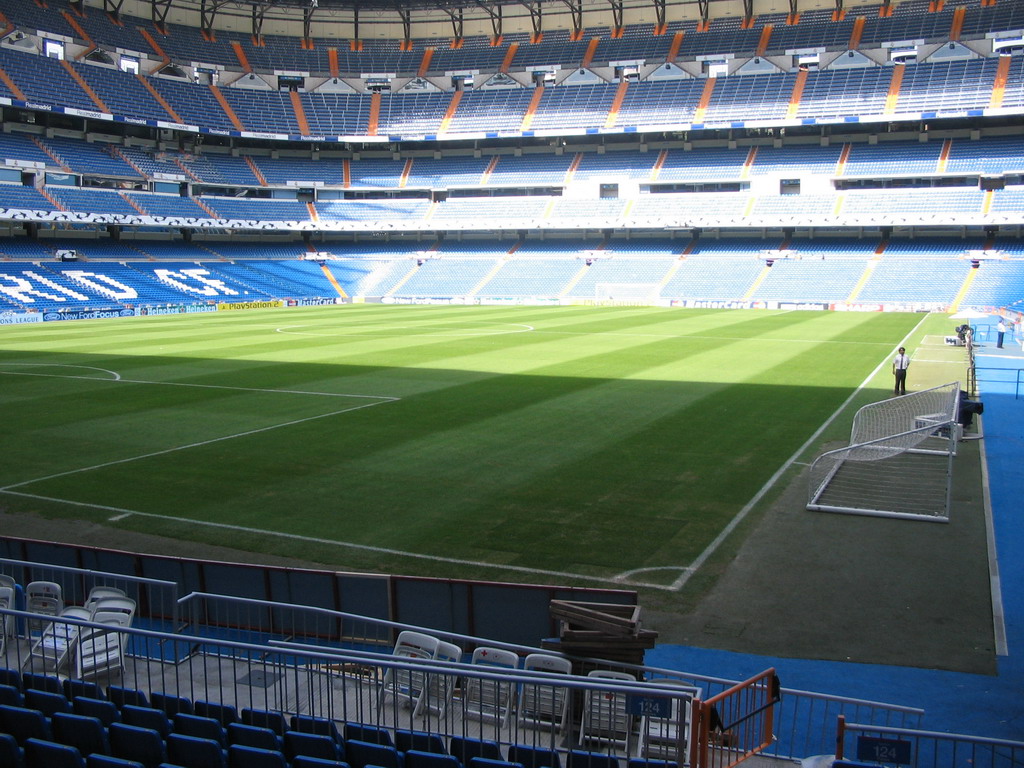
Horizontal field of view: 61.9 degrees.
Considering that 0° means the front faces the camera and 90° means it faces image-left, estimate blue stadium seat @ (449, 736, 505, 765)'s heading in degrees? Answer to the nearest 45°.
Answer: approximately 180°

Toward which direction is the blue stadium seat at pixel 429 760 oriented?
away from the camera

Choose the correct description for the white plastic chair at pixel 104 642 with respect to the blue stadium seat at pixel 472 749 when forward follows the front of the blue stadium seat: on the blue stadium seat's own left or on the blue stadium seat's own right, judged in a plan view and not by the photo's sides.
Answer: on the blue stadium seat's own left

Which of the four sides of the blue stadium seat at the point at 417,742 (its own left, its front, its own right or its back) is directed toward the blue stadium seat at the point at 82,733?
left

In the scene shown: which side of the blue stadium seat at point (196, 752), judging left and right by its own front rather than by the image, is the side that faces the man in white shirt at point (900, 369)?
front

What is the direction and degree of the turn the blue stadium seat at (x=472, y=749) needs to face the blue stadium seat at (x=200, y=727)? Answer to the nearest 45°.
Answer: approximately 90° to its left

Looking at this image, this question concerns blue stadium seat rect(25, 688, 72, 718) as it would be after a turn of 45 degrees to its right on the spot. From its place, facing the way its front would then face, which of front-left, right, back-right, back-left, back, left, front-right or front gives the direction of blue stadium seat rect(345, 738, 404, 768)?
front-right

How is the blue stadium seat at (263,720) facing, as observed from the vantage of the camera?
facing away from the viewer and to the right of the viewer

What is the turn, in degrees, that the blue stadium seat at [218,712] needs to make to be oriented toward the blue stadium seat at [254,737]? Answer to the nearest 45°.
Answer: approximately 135° to its right

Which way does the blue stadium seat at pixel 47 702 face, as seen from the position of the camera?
facing away from the viewer and to the right of the viewer

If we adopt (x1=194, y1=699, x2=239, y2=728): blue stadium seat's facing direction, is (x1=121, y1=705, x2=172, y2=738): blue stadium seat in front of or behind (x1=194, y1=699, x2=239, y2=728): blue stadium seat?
behind

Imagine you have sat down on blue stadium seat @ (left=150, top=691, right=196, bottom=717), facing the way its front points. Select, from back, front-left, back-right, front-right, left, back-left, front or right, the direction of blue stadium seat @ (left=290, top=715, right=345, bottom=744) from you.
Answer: right

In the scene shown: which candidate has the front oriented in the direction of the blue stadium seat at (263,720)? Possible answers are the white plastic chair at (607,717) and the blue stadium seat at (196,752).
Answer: the blue stadium seat at (196,752)

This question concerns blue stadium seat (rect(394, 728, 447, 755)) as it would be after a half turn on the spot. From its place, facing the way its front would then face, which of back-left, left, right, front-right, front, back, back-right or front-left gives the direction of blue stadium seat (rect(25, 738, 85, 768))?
right

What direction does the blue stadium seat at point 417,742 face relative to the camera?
away from the camera
